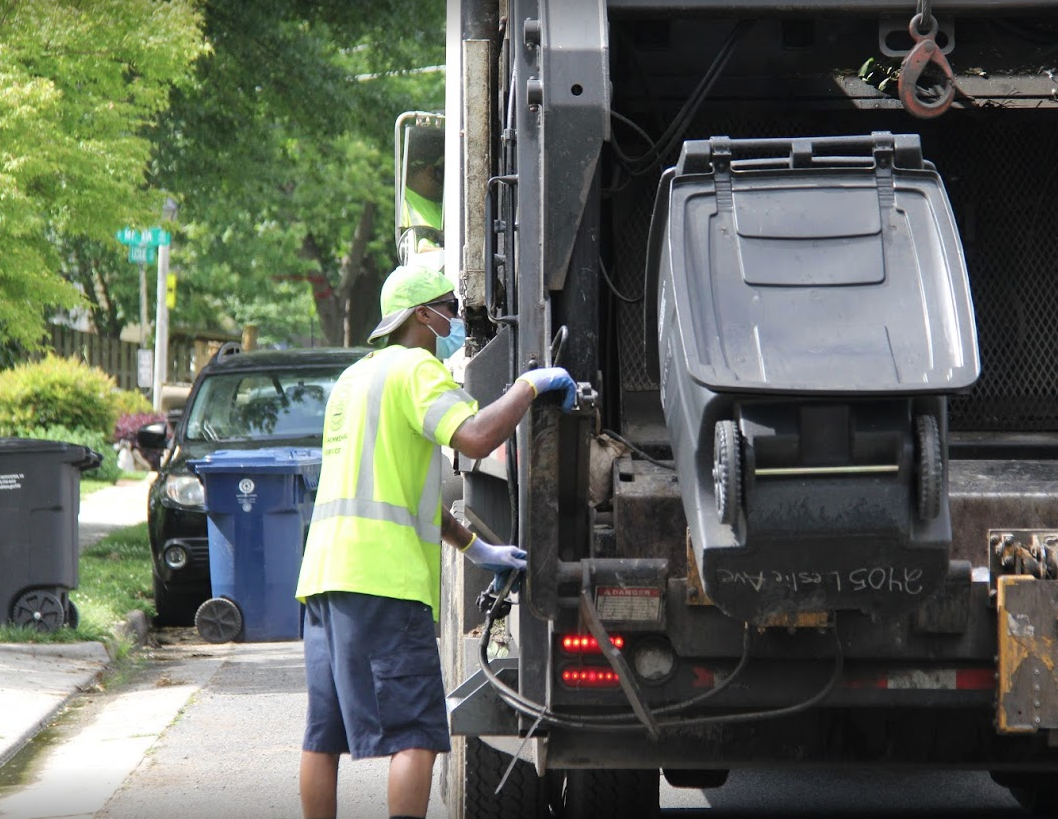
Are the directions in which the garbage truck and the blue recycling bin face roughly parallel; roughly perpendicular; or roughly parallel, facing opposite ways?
roughly perpendicular

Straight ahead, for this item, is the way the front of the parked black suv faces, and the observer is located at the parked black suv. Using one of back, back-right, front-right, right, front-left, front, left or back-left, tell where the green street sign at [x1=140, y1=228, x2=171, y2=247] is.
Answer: back

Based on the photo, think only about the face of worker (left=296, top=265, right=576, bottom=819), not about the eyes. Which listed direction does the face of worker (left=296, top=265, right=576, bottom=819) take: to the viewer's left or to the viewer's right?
to the viewer's right

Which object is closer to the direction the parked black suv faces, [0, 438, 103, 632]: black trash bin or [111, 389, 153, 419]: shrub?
the black trash bin

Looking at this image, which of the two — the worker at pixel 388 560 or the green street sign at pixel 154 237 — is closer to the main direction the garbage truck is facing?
the green street sign

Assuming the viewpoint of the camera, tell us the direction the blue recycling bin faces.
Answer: facing to the right of the viewer

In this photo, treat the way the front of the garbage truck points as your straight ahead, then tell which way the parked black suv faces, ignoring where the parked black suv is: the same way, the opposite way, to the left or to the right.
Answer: the opposite way

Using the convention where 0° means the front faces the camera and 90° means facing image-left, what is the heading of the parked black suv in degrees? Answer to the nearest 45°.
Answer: approximately 0°

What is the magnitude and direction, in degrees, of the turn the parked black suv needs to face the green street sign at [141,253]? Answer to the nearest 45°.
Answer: approximately 180°

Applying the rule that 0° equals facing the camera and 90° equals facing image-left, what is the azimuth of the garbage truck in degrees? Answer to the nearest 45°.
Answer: approximately 180°
